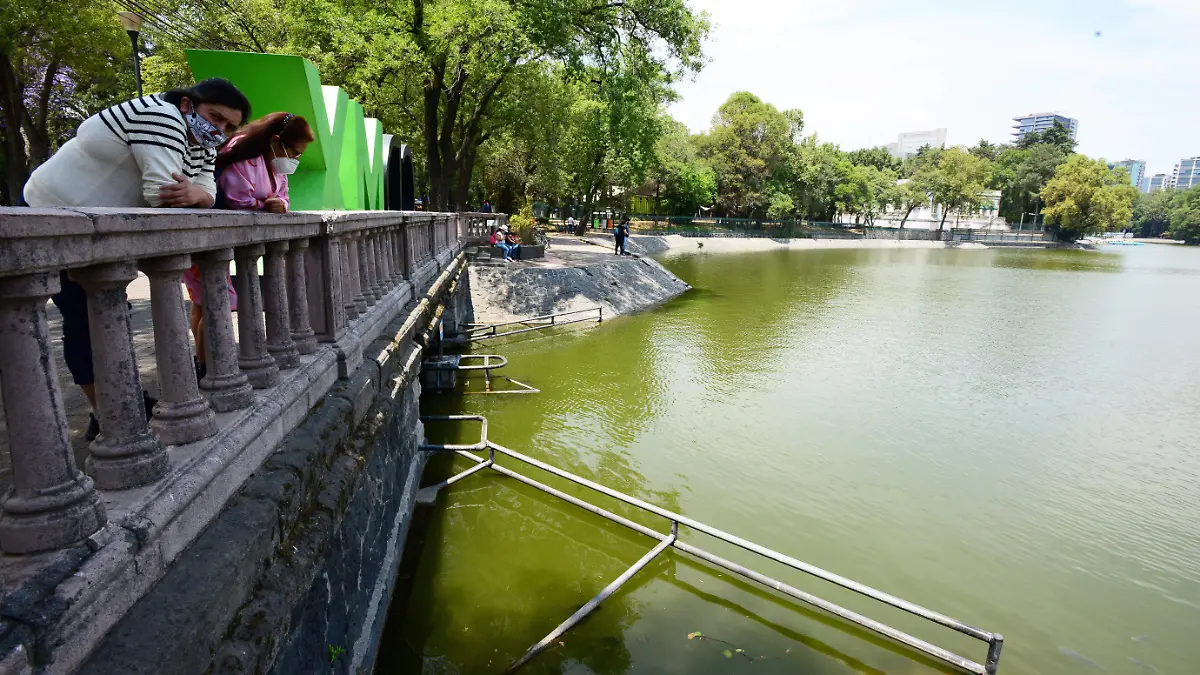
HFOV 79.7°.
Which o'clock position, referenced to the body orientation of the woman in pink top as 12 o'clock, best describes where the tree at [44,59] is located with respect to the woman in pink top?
The tree is roughly at 7 o'clock from the woman in pink top.

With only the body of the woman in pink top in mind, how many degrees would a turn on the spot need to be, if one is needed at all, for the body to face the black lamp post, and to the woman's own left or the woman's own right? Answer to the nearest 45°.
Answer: approximately 135° to the woman's own left

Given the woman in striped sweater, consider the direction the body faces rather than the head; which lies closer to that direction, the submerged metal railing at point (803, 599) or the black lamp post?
the submerged metal railing

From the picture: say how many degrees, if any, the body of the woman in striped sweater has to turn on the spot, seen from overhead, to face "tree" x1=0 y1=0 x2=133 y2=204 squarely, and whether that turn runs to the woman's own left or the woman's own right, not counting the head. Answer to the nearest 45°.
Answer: approximately 135° to the woman's own left

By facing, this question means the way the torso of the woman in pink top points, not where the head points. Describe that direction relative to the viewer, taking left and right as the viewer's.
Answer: facing the viewer and to the right of the viewer

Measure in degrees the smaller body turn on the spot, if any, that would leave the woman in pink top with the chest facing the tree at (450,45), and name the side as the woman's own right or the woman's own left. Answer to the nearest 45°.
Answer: approximately 135° to the woman's own left

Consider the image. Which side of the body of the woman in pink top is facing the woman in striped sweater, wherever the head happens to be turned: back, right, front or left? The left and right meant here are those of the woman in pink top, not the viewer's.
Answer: right

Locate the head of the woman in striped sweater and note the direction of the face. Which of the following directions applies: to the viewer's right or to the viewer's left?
to the viewer's right

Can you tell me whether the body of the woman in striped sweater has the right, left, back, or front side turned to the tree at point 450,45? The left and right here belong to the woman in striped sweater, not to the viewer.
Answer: left

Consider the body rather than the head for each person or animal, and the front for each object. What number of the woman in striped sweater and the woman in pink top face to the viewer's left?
0

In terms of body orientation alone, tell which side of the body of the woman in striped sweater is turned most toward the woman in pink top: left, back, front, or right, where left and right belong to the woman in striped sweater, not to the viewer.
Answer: left

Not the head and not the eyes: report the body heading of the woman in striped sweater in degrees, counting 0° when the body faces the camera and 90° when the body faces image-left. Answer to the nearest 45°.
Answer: approximately 315°
